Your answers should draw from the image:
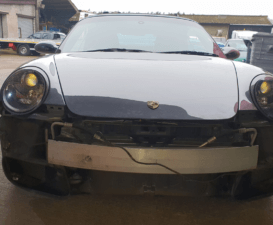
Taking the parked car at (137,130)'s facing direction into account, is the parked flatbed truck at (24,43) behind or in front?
behind

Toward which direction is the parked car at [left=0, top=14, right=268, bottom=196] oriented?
toward the camera

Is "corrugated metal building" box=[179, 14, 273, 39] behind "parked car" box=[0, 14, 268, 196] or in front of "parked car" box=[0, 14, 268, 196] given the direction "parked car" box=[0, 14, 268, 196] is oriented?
behind

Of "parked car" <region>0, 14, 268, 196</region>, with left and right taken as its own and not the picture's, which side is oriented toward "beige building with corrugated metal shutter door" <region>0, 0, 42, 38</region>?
back

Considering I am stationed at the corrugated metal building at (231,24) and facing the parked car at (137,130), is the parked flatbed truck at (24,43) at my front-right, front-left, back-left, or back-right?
front-right

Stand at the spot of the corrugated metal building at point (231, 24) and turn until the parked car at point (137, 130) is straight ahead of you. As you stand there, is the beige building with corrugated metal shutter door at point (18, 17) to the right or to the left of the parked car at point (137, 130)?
right
